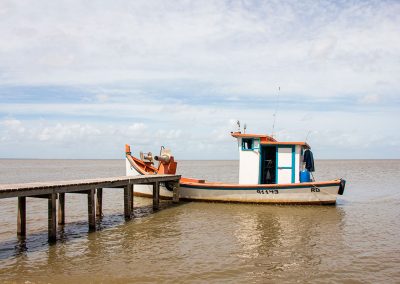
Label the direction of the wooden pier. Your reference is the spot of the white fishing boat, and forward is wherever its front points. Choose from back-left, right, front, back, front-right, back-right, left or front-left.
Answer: front-left

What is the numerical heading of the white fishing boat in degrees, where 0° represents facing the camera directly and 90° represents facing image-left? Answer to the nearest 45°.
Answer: approximately 90°
